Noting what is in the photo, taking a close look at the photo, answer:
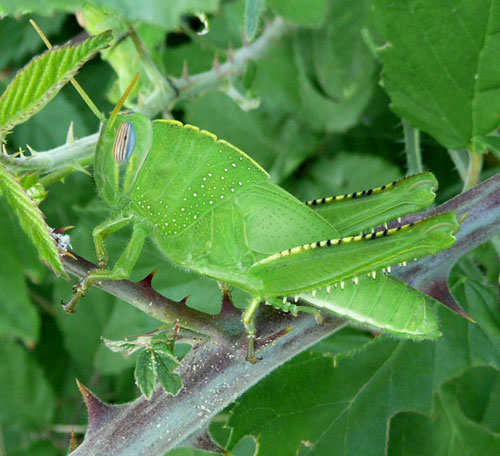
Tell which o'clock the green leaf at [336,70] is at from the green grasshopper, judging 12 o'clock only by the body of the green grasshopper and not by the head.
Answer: The green leaf is roughly at 4 o'clock from the green grasshopper.

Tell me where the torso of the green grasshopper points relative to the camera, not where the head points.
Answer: to the viewer's left
